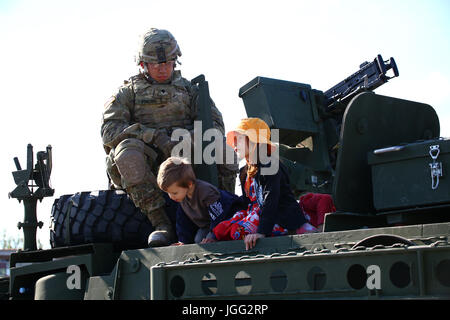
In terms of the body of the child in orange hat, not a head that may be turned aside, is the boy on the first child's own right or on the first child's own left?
on the first child's own right

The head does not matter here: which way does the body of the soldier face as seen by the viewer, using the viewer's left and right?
facing the viewer

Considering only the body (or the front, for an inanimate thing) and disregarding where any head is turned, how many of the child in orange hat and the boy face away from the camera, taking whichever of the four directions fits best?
0

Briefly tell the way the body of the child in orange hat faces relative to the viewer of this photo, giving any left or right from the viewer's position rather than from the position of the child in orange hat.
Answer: facing the viewer and to the left of the viewer
